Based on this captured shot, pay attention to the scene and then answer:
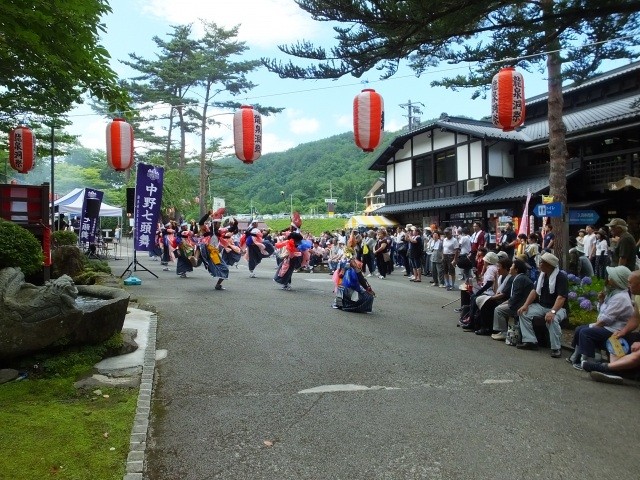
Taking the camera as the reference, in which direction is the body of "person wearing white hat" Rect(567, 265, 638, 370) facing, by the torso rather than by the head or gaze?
to the viewer's left

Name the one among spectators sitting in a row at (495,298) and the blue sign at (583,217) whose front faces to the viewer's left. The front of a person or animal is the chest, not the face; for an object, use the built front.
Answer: the spectators sitting in a row

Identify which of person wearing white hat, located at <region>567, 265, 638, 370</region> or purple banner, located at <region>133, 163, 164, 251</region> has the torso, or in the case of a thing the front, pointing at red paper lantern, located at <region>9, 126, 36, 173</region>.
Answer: the person wearing white hat

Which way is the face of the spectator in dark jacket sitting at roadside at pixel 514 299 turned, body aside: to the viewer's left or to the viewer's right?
to the viewer's left

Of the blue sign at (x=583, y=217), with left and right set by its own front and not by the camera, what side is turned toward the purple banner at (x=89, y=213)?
right

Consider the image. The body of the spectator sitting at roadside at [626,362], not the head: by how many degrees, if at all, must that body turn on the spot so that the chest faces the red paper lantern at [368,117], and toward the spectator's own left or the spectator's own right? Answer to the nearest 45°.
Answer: approximately 45° to the spectator's own right

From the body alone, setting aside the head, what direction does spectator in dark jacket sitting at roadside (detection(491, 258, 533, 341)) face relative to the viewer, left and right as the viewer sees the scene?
facing to the left of the viewer

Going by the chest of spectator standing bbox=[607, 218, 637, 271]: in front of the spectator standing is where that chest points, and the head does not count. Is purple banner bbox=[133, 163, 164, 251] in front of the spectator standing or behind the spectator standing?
in front

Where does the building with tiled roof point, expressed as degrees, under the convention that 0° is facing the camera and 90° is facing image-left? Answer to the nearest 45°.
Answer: approximately 45°

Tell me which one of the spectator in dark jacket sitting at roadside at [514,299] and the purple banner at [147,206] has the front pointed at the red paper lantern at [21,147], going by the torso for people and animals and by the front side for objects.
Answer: the spectator in dark jacket sitting at roadside

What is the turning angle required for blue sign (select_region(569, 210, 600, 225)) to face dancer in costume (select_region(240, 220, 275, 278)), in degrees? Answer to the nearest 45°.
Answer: approximately 45° to its right

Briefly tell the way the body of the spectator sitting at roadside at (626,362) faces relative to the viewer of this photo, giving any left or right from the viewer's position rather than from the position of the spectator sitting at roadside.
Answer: facing to the left of the viewer

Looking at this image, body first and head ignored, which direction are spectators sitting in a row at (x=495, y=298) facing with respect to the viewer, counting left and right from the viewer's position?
facing to the left of the viewer
